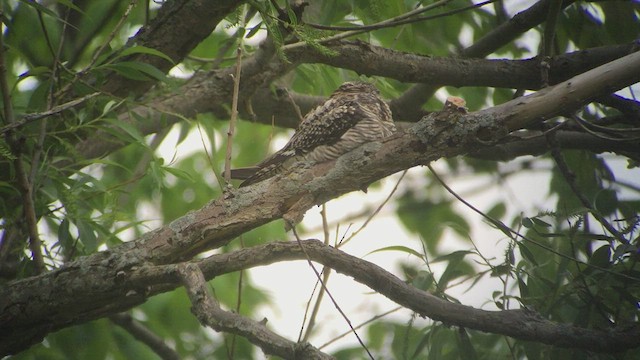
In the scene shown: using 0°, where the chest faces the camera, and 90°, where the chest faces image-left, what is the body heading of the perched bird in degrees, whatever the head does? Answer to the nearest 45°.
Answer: approximately 270°
